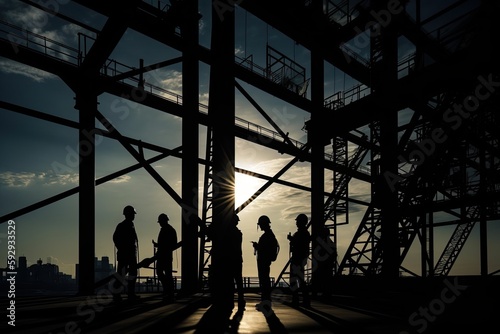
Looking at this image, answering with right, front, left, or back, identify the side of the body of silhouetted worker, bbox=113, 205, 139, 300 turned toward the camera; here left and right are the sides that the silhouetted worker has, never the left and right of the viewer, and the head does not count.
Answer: right

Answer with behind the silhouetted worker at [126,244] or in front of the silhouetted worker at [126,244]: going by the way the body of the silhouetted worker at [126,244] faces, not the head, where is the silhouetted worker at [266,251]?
in front

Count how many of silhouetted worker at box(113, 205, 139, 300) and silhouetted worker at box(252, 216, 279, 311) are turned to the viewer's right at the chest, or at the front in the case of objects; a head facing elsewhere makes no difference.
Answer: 1

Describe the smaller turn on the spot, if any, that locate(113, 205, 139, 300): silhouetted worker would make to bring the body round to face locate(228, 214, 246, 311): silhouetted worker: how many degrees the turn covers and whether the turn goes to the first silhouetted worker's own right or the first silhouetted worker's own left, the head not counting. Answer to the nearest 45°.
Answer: approximately 45° to the first silhouetted worker's own right

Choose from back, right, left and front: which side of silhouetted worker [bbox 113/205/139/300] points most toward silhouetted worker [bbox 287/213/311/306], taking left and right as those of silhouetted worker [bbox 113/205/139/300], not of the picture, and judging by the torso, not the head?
front

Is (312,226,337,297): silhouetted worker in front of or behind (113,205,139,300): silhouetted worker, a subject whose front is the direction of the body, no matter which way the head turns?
in front

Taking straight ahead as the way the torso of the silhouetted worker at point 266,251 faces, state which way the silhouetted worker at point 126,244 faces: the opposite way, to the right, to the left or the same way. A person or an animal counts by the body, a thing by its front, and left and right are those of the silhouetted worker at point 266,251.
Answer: the opposite way

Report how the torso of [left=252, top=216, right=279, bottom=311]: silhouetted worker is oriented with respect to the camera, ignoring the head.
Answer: to the viewer's left
